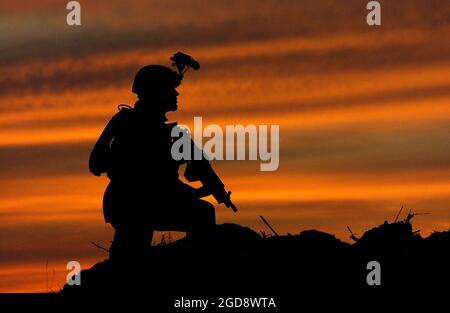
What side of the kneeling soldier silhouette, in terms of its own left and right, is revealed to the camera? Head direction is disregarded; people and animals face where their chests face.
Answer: right
